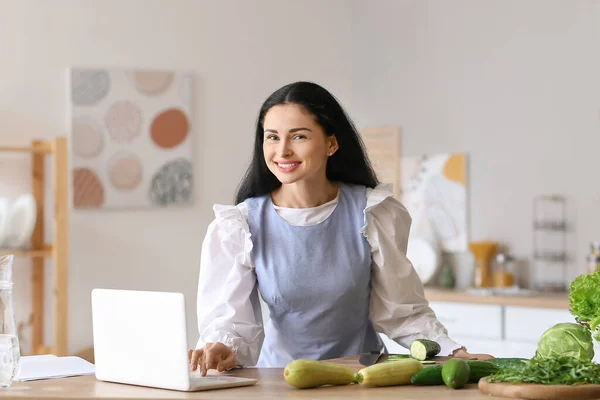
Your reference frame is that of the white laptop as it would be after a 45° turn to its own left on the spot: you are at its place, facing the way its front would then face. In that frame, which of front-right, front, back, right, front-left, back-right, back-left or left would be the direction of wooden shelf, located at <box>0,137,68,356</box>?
front

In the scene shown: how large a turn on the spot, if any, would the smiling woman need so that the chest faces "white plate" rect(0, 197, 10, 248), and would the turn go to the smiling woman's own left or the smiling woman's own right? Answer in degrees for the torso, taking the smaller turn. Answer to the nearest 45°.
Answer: approximately 135° to the smiling woman's own right

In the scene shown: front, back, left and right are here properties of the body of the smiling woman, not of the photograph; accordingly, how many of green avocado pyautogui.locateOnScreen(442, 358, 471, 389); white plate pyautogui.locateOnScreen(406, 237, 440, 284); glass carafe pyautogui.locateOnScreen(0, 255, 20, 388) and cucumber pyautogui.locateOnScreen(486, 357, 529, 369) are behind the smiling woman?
1

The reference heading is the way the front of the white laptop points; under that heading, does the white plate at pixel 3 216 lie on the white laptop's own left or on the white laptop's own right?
on the white laptop's own left

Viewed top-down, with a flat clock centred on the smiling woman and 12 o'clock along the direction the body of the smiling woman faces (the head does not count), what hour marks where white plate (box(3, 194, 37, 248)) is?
The white plate is roughly at 5 o'clock from the smiling woman.

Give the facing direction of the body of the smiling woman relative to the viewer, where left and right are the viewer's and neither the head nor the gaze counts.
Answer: facing the viewer

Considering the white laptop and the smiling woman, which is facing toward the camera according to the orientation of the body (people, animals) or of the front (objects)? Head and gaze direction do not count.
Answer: the smiling woman

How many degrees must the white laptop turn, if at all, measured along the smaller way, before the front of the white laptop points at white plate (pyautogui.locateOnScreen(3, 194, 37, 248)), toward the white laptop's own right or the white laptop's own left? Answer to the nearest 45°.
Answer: approximately 45° to the white laptop's own left

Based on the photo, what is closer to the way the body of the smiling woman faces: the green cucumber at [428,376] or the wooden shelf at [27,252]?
the green cucumber

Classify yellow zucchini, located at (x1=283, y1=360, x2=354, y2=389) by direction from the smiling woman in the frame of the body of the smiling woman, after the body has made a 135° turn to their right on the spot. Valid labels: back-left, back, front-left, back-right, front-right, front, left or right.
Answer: back-left

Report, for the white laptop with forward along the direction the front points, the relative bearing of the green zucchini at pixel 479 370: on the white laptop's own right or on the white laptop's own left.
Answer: on the white laptop's own right

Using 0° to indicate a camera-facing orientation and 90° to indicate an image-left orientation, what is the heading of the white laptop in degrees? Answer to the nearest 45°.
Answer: approximately 225°

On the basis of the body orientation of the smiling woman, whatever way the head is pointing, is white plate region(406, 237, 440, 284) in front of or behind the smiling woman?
behind

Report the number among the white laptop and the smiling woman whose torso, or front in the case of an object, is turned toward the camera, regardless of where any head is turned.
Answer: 1

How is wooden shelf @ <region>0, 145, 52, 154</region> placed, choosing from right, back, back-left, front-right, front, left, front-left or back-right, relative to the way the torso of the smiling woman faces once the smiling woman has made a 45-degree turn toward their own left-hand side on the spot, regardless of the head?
back

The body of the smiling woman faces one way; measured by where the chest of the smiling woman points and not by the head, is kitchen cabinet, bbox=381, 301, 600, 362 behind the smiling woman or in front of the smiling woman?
behind

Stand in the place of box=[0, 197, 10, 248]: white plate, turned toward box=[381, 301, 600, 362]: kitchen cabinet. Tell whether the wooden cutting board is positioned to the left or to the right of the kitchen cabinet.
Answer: right

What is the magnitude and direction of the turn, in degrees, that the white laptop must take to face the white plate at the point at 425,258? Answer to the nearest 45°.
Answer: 0° — it already faces it
